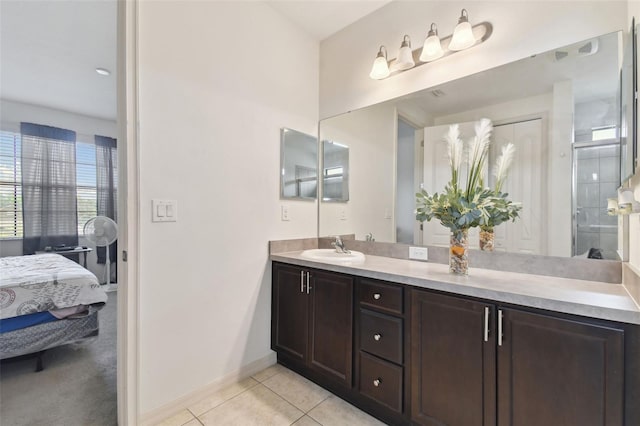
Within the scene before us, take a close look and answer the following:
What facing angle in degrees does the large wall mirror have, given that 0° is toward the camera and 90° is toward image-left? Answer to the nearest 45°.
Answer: approximately 45°

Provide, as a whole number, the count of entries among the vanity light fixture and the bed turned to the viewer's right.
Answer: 1

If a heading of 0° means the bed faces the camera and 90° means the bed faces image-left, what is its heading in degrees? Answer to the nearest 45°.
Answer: approximately 270°

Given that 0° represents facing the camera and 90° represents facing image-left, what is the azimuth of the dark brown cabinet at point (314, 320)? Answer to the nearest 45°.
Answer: approximately 45°

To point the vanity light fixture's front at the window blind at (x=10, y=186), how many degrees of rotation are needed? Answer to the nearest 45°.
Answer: approximately 45° to its right
